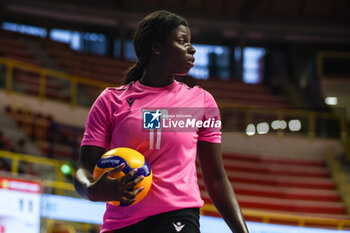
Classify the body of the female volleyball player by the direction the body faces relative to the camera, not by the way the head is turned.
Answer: toward the camera

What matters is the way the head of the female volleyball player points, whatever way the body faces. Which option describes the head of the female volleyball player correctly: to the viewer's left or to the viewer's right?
to the viewer's right
